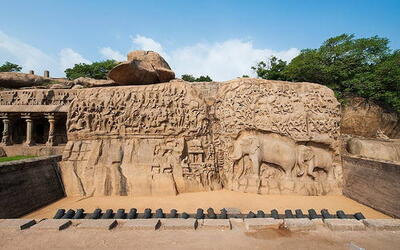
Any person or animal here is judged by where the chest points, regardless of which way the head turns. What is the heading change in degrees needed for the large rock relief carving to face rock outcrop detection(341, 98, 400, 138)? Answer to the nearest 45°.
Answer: approximately 135° to its left

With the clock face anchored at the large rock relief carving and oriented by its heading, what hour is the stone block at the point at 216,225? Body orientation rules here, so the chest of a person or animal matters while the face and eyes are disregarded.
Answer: The stone block is roughly at 12 o'clock from the large rock relief carving.

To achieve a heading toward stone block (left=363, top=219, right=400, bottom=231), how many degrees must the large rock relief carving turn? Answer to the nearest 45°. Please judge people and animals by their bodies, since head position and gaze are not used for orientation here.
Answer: approximately 45° to its left

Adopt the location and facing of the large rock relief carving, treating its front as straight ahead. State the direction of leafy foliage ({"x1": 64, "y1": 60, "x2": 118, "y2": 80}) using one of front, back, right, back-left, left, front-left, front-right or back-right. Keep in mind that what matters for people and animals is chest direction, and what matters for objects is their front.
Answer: back-right

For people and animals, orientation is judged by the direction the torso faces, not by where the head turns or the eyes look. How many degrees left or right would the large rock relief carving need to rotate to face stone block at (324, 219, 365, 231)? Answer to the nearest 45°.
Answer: approximately 45° to its left

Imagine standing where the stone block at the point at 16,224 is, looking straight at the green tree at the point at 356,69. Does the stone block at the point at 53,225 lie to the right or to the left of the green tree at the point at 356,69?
right

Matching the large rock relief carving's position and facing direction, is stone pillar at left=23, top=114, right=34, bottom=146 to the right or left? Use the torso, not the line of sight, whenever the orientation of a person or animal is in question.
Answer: on its right

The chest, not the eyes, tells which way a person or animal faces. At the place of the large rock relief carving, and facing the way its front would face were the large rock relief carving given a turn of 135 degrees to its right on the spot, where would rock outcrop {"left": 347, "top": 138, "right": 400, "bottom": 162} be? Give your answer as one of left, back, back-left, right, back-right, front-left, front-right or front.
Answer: back-right

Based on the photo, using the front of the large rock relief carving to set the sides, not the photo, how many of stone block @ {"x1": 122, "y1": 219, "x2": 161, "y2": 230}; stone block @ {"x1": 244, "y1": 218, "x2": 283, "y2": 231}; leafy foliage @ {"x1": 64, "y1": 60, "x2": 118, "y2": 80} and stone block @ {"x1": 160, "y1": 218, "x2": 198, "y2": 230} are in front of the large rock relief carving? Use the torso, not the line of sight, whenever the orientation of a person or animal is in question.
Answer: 3

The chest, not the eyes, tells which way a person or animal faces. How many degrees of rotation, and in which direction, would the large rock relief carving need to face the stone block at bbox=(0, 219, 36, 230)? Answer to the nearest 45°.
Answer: approximately 45° to its right

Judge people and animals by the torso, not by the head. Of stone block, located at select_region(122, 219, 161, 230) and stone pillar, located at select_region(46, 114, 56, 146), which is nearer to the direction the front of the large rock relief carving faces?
the stone block

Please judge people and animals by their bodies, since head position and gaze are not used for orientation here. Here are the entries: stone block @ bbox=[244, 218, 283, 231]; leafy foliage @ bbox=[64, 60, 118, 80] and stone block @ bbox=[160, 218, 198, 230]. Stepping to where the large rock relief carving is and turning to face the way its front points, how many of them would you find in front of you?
2

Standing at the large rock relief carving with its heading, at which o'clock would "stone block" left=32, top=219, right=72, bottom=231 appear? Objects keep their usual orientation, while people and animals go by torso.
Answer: The stone block is roughly at 1 o'clock from the large rock relief carving.

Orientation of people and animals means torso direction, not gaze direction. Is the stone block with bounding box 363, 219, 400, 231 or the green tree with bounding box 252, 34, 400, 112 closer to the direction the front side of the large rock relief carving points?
the stone block

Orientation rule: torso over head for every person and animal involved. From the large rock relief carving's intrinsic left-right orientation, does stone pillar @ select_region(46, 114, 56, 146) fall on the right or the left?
on its right

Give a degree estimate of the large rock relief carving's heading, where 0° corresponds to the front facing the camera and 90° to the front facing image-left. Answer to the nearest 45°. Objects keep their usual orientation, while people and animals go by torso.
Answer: approximately 0°

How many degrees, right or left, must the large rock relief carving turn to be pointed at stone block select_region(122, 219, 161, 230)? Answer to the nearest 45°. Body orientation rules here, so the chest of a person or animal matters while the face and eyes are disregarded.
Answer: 0° — it already faces it
